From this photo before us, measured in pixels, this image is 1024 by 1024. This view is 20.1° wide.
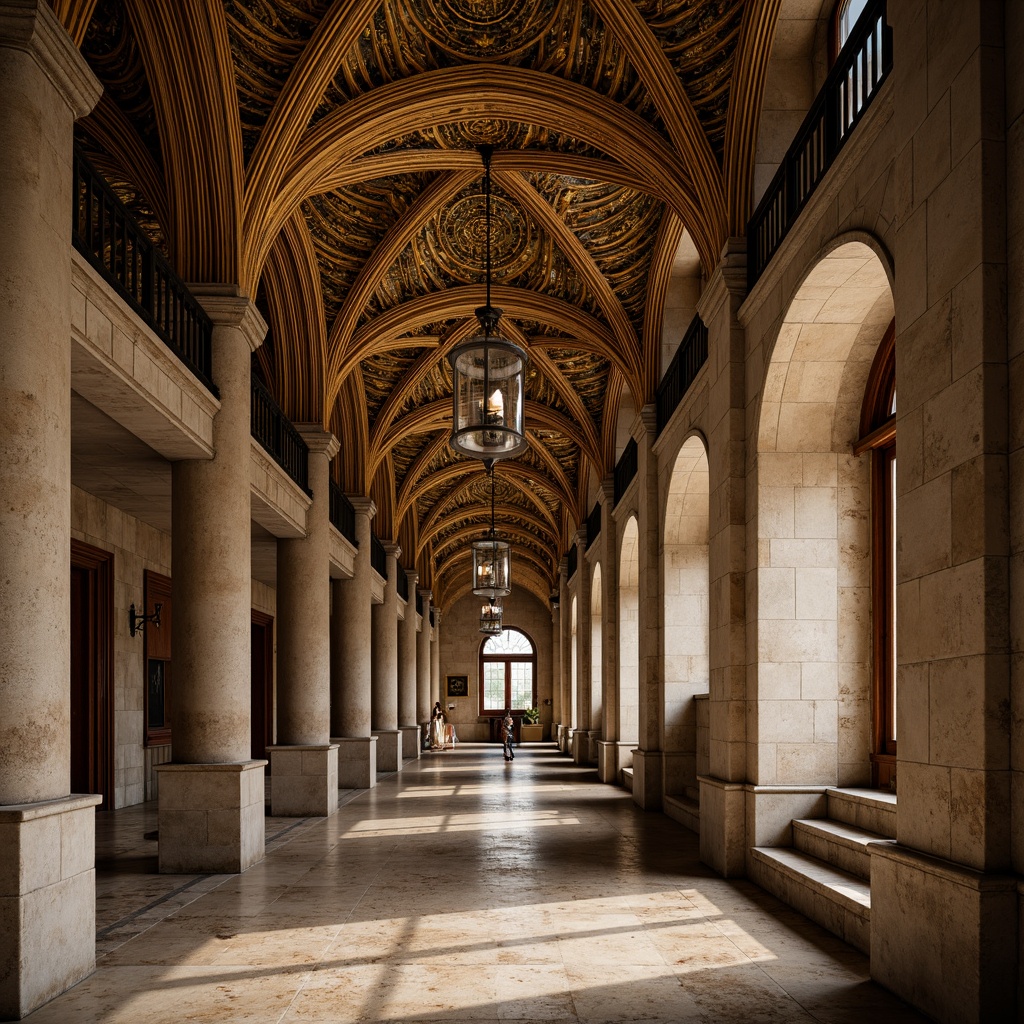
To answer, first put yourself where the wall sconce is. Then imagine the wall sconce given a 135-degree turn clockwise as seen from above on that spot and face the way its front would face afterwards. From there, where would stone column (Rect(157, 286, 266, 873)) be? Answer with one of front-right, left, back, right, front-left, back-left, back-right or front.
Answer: front-left

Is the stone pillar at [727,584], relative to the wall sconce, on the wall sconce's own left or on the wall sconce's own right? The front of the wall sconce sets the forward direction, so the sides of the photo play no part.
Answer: on the wall sconce's own right

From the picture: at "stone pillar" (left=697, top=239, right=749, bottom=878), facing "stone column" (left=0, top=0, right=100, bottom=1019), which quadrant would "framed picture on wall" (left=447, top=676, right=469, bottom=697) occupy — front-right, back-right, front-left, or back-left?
back-right

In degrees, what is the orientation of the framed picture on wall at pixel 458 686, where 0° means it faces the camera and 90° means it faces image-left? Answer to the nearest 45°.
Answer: approximately 0°

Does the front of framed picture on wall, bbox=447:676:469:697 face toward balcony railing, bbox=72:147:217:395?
yes

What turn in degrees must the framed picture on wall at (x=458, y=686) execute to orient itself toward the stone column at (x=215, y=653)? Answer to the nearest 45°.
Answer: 0° — it already faces it

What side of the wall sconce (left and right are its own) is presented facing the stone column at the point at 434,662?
left

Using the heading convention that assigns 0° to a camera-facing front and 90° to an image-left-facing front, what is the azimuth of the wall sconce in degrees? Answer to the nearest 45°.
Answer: approximately 270°

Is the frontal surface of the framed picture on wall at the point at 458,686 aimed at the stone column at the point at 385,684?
yes

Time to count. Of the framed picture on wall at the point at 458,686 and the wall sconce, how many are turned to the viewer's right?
1

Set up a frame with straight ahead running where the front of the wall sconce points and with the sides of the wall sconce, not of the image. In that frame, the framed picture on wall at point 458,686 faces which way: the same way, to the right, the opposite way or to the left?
to the right

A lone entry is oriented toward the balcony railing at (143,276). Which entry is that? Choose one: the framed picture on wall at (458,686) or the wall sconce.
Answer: the framed picture on wall
